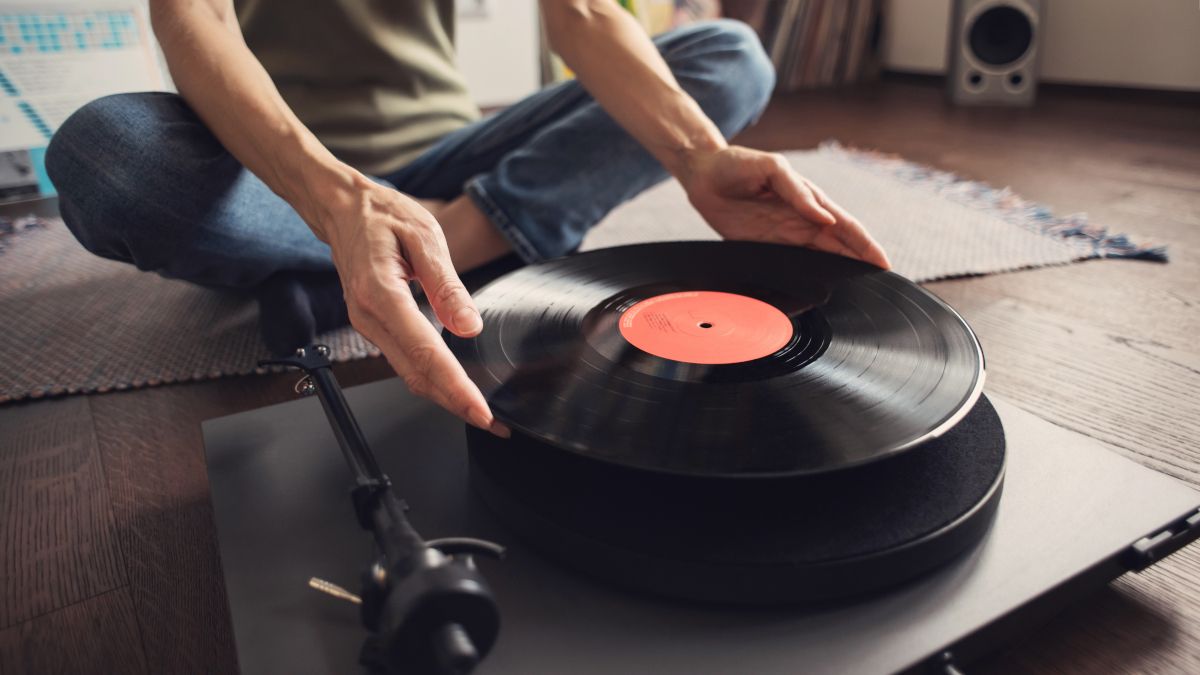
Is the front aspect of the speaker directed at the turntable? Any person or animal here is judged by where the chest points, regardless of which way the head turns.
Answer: yes

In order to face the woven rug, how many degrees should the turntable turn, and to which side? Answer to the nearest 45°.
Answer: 0° — it already faces it

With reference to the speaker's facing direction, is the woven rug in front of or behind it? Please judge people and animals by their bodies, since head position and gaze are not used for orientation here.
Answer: in front

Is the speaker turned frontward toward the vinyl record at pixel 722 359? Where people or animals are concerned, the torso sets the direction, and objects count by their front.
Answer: yes

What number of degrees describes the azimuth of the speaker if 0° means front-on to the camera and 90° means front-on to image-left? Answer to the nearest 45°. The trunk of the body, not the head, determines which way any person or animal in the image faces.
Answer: approximately 0°

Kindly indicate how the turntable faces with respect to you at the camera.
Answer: facing away from the viewer and to the left of the viewer

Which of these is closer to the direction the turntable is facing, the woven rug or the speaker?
the woven rug

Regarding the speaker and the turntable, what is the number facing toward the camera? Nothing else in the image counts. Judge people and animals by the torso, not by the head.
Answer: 1

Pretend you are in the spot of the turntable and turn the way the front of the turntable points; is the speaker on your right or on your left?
on your right

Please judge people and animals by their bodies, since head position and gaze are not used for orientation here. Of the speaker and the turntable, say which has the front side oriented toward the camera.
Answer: the speaker
